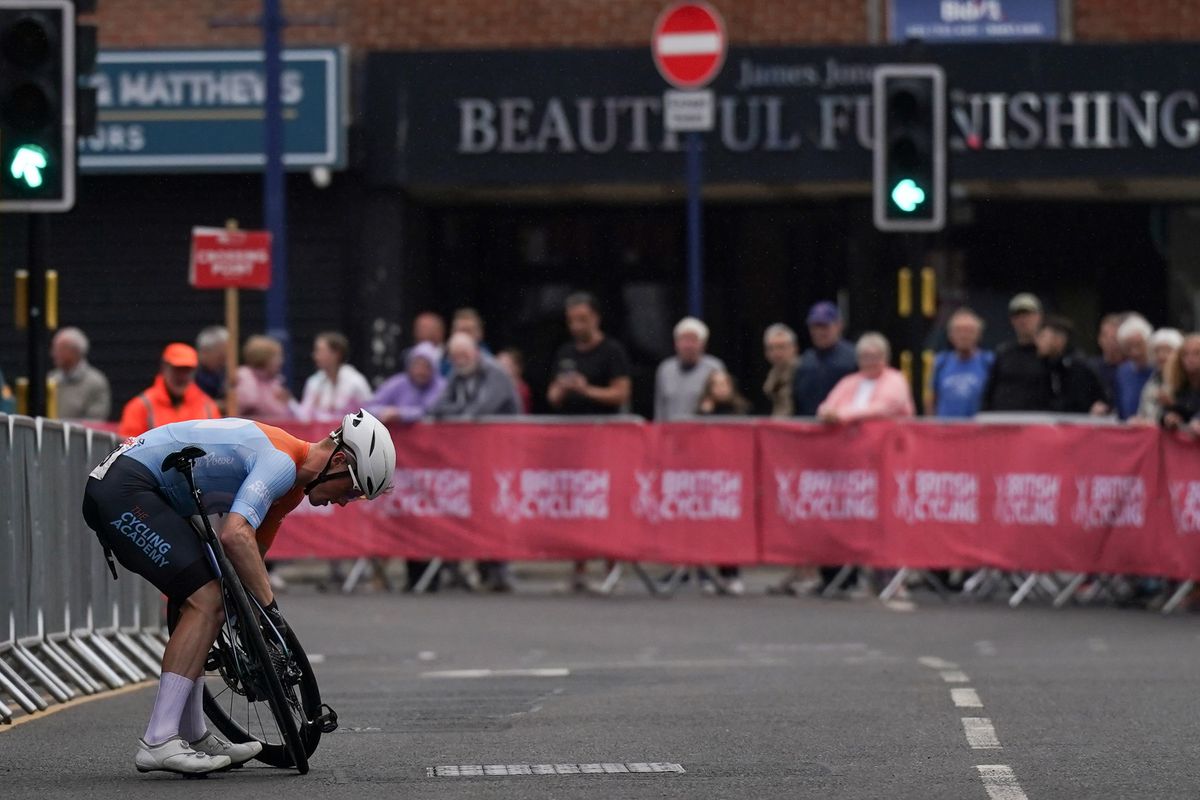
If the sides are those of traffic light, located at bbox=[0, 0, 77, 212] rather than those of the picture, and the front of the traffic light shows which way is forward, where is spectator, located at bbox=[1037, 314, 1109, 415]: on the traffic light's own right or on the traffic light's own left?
on the traffic light's own left

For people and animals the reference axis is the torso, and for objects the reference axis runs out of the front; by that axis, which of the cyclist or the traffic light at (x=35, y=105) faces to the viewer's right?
the cyclist

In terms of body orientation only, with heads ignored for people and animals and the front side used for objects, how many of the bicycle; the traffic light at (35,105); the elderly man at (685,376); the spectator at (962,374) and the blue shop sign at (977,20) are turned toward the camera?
4

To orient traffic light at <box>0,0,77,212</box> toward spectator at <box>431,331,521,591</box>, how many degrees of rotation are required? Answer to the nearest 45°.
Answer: approximately 135° to its left

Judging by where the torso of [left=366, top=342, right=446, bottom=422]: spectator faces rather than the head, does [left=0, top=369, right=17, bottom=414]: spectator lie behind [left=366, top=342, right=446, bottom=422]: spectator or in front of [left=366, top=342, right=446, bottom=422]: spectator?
in front

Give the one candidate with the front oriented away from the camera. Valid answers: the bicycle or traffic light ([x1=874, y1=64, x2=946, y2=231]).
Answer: the bicycle

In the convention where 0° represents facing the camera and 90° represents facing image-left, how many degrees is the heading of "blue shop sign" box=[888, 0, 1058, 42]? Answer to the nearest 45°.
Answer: approximately 0°

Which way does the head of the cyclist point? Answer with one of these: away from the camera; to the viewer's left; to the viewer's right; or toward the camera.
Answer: to the viewer's right

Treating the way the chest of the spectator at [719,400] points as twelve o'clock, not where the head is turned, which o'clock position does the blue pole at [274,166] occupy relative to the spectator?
The blue pole is roughly at 4 o'clock from the spectator.
